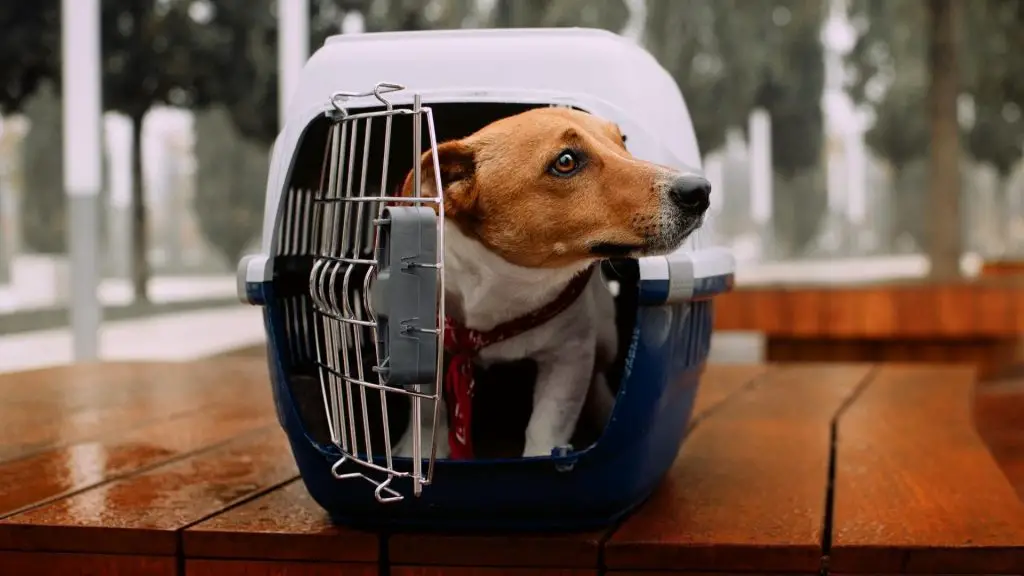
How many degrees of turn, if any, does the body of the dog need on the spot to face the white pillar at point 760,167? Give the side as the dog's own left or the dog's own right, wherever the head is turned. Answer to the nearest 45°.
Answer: approximately 135° to the dog's own left

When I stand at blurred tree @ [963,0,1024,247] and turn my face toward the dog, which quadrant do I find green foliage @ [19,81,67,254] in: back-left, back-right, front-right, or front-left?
front-right

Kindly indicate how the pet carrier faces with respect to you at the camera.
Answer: facing the viewer

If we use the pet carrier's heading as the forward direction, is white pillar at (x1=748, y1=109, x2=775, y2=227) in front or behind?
behind

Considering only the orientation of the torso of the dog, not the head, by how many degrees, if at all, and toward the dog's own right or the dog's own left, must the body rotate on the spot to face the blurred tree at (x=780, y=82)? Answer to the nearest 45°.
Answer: approximately 135° to the dog's own left

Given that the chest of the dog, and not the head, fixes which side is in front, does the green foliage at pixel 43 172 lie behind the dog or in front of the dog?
behind

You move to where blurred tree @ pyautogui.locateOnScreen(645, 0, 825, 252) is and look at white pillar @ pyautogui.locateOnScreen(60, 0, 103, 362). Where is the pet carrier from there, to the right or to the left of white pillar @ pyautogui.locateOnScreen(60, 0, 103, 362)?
left

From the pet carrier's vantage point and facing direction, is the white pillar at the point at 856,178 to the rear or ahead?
to the rear

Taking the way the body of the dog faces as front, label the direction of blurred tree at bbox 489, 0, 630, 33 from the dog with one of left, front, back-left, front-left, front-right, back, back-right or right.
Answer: back-left

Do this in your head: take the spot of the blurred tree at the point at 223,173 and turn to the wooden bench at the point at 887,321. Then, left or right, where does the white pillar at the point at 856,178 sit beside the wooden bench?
left

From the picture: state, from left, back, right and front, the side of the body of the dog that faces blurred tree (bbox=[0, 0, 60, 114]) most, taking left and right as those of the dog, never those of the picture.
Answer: back

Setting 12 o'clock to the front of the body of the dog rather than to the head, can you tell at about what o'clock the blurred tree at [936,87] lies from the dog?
The blurred tree is roughly at 8 o'clock from the dog.

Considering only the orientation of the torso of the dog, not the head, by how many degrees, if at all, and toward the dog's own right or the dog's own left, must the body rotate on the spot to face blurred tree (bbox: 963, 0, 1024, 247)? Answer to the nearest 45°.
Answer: approximately 90° to the dog's own left

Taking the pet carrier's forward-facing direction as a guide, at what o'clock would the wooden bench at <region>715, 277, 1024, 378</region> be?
The wooden bench is roughly at 7 o'clock from the pet carrier.

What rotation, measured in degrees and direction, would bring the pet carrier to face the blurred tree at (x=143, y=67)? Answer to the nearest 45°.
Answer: approximately 180°
